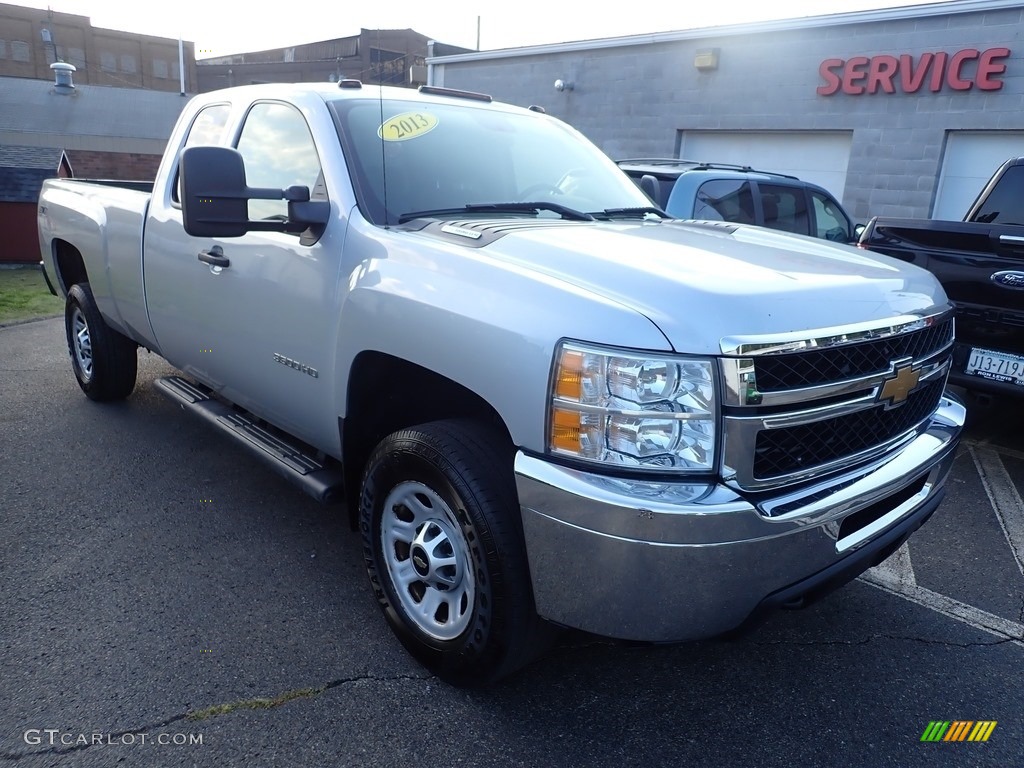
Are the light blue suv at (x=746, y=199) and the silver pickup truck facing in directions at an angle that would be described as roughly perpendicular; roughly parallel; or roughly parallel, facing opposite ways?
roughly perpendicular

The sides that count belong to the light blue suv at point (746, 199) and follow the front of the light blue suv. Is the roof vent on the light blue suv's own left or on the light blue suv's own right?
on the light blue suv's own left

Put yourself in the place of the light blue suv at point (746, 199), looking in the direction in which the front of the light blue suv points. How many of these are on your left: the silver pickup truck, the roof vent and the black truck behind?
1

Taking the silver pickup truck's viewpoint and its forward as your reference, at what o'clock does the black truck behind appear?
The black truck behind is roughly at 9 o'clock from the silver pickup truck.

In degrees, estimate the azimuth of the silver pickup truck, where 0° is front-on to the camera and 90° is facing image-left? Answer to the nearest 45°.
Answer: approximately 315°

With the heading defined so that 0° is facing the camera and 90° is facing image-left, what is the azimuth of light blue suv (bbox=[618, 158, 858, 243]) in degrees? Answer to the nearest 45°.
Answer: approximately 225°

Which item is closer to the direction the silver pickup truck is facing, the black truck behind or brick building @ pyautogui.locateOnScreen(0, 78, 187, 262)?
the black truck behind

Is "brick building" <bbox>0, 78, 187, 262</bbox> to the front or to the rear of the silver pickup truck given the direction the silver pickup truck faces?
to the rear

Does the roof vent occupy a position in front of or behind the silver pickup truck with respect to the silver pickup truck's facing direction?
behind

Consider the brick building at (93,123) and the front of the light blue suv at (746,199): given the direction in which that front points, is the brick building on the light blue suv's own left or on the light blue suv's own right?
on the light blue suv's own left

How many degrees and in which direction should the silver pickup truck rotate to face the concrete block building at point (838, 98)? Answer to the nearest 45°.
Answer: approximately 90° to its left

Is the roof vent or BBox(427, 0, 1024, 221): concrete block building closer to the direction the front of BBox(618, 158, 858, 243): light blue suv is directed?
the concrete block building

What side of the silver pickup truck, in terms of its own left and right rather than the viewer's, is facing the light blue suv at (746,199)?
left

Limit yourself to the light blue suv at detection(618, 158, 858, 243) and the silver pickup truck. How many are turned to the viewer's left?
0
